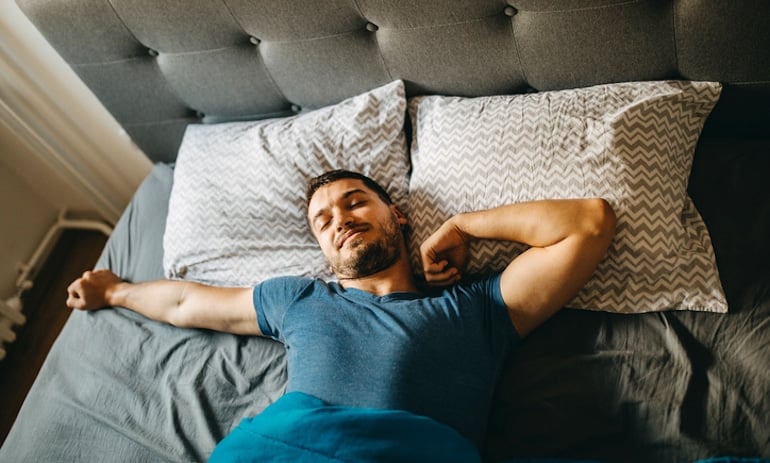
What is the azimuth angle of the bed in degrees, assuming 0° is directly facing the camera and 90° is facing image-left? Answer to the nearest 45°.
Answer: approximately 0°
